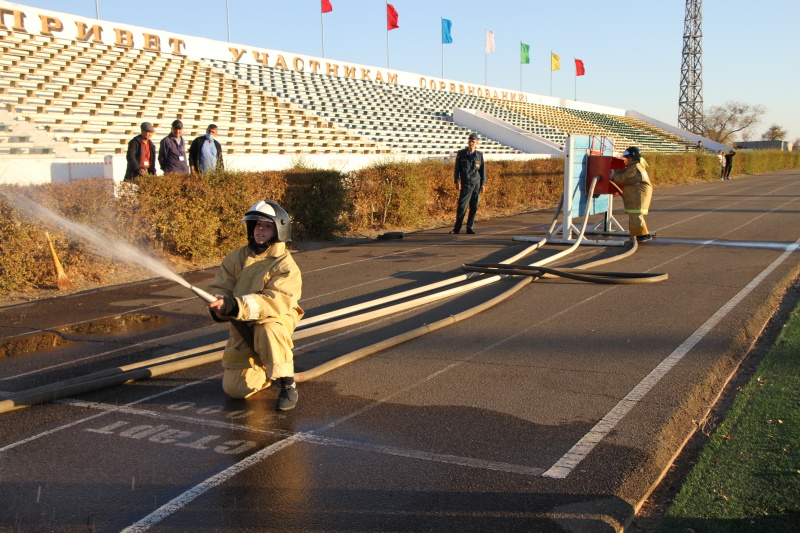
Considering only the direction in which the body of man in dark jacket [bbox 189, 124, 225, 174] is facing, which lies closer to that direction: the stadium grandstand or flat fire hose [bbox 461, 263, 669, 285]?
the flat fire hose

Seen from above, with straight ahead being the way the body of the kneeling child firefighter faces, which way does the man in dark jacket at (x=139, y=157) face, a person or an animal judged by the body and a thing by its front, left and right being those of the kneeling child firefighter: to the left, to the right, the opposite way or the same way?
to the left

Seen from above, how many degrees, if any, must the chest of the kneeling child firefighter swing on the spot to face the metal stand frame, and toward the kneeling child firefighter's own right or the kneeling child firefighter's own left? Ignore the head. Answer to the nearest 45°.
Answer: approximately 180°

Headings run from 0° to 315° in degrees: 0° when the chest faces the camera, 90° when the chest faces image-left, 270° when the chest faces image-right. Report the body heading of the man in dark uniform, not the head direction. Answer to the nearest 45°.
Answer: approximately 0°

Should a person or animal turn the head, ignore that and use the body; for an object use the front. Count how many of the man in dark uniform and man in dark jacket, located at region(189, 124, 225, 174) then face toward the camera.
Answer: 2

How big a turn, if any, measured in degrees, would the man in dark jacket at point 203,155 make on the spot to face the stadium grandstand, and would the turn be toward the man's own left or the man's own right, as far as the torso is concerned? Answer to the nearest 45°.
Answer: approximately 180°

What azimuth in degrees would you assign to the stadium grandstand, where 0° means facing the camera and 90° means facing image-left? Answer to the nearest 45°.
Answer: approximately 315°

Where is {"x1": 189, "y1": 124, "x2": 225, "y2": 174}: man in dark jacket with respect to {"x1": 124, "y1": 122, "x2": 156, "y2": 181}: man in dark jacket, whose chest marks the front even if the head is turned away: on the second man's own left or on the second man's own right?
on the second man's own left

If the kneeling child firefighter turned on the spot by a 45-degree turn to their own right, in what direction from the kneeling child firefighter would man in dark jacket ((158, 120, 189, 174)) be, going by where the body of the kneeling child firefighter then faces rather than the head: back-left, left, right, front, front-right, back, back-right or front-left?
right
